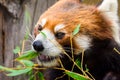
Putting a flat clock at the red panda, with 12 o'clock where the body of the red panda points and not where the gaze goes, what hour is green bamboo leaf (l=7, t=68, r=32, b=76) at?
The green bamboo leaf is roughly at 1 o'clock from the red panda.

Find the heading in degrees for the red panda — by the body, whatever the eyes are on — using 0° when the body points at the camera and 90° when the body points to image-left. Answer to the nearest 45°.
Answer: approximately 45°
